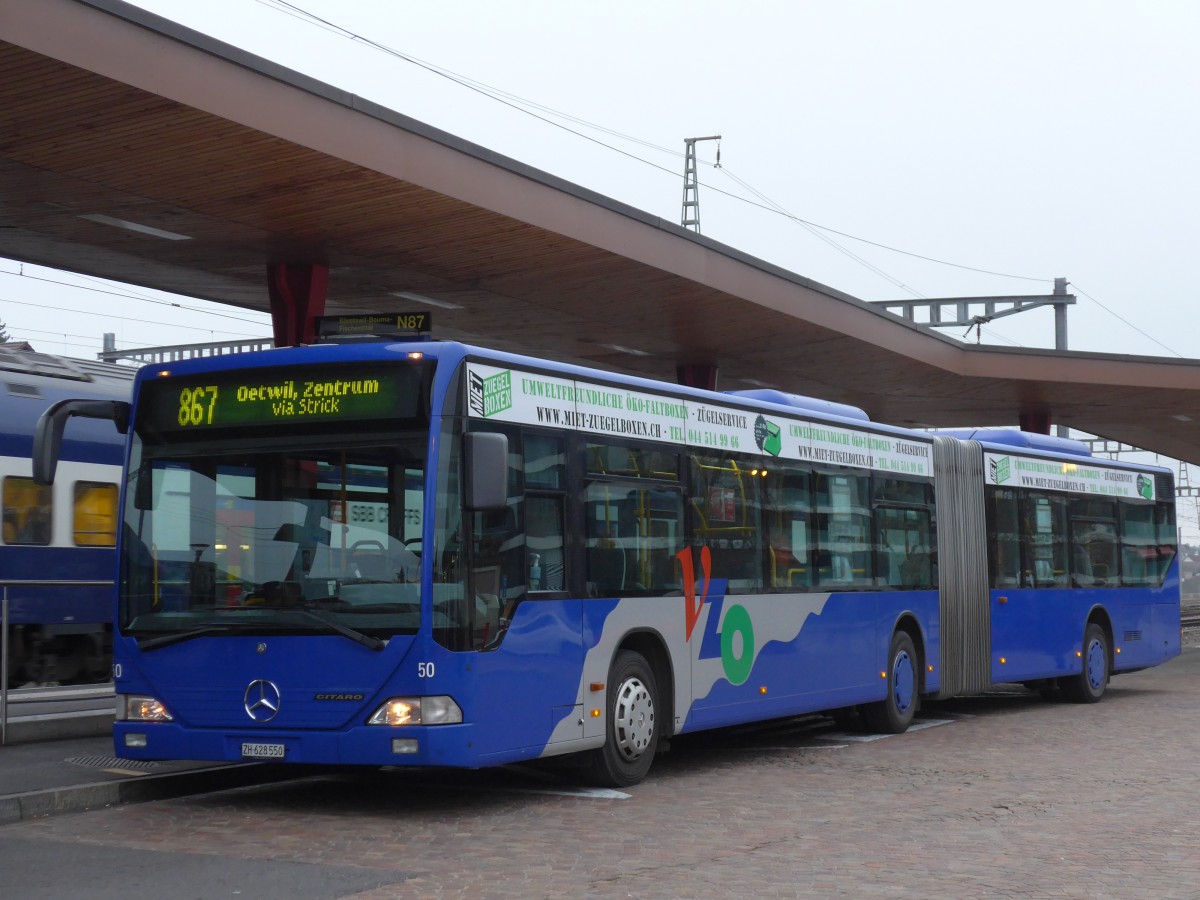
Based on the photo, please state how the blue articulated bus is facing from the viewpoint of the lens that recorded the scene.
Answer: facing the viewer and to the left of the viewer
